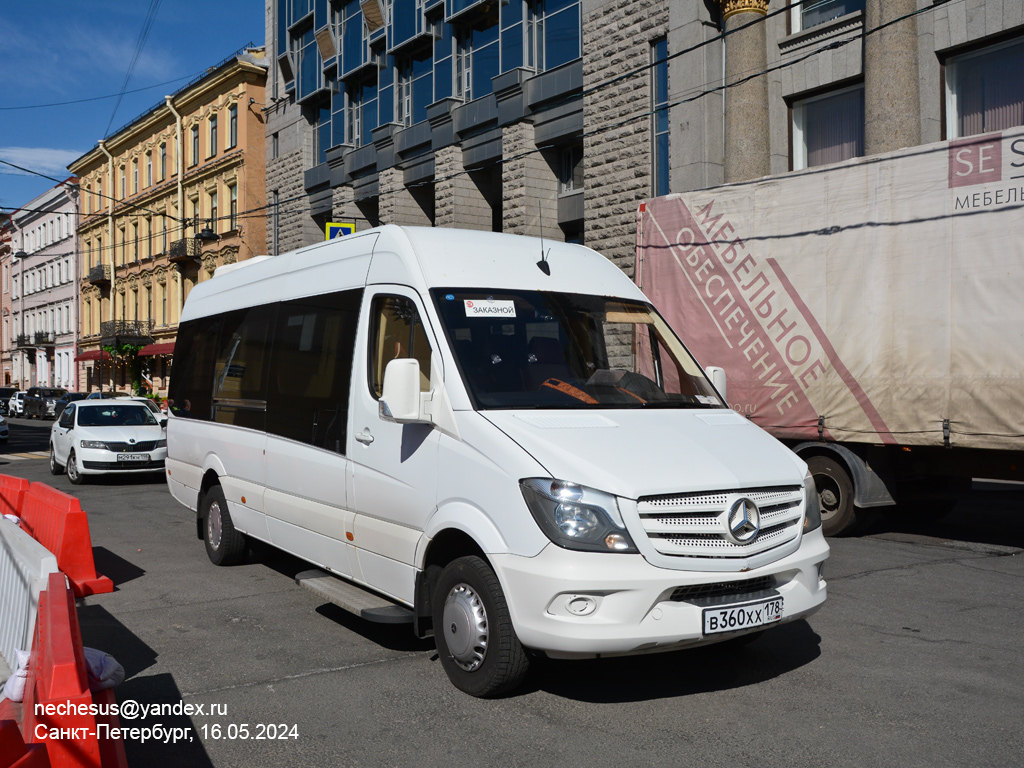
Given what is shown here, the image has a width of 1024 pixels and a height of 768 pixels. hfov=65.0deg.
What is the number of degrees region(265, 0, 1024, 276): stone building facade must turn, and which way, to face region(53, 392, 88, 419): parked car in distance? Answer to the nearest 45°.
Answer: approximately 90° to its right

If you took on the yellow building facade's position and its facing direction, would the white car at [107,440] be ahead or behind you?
ahead

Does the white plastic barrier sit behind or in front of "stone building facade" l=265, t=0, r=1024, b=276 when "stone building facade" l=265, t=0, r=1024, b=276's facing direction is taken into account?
in front

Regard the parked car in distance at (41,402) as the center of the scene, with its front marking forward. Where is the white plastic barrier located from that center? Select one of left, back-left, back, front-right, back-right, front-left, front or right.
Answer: front-right

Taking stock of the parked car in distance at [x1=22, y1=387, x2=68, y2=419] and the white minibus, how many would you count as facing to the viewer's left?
0

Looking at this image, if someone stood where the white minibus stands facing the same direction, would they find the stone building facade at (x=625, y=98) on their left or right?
on their left

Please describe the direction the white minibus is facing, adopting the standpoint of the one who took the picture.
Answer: facing the viewer and to the right of the viewer

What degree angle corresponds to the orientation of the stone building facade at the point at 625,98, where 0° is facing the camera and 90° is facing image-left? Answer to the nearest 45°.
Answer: approximately 45°

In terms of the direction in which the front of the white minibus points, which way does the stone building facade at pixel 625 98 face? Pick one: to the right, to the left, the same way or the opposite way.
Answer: to the right

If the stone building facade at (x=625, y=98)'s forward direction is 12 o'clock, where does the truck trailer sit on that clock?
The truck trailer is roughly at 10 o'clock from the stone building facade.

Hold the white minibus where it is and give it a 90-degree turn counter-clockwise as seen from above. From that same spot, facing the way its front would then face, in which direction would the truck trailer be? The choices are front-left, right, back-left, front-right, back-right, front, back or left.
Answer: front
